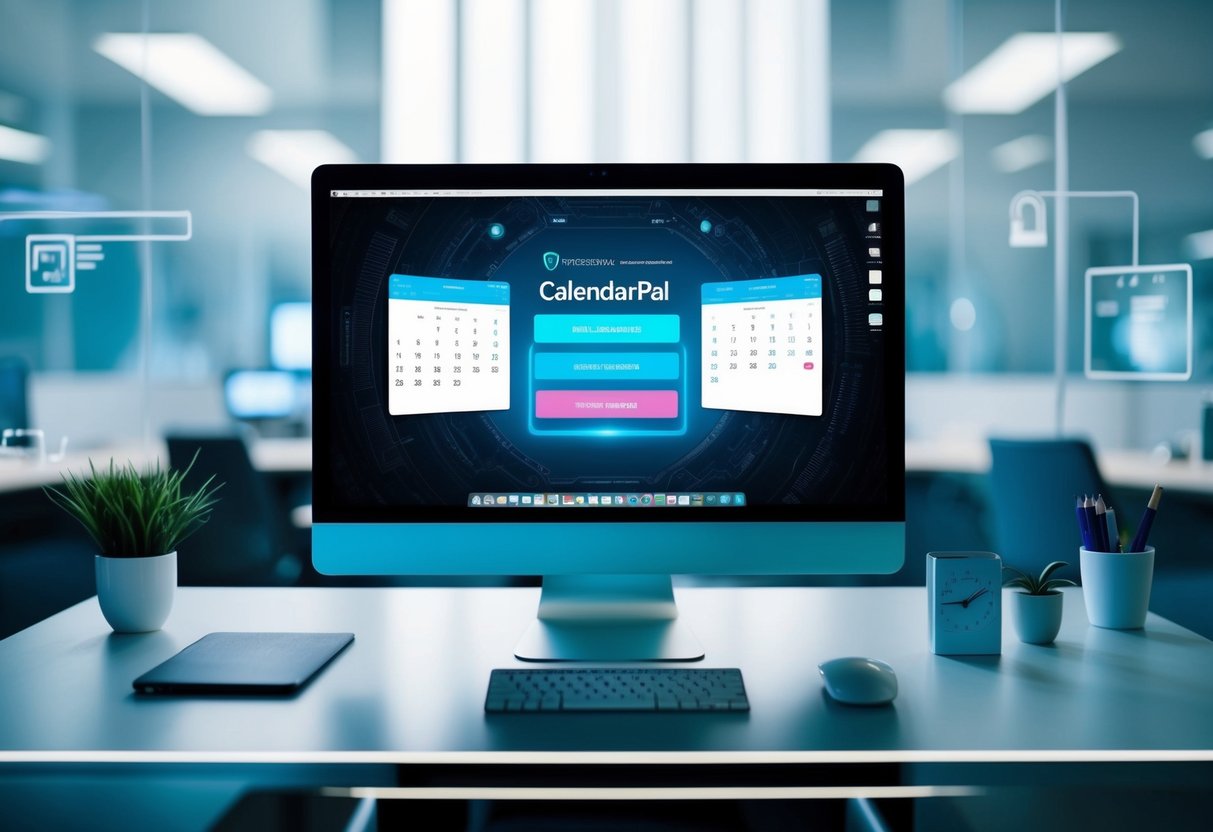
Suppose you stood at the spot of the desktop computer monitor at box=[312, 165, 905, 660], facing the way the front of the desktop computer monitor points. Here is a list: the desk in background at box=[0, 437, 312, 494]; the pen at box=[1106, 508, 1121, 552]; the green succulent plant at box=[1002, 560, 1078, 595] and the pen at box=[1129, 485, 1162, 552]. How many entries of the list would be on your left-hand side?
3

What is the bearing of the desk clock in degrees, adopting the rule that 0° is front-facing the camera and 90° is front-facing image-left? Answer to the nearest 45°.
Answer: approximately 0°

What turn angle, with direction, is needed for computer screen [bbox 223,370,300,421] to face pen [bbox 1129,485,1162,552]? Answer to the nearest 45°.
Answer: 0° — it already faces it

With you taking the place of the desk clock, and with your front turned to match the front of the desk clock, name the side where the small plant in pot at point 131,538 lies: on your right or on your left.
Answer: on your right

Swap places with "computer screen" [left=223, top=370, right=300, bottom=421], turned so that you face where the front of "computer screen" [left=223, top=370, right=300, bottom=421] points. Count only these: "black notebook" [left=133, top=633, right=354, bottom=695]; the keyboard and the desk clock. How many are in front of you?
3

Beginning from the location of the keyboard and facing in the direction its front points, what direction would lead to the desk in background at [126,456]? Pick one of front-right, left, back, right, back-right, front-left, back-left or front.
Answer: back-right

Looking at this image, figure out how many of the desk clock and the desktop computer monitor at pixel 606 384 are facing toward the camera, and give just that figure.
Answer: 2
